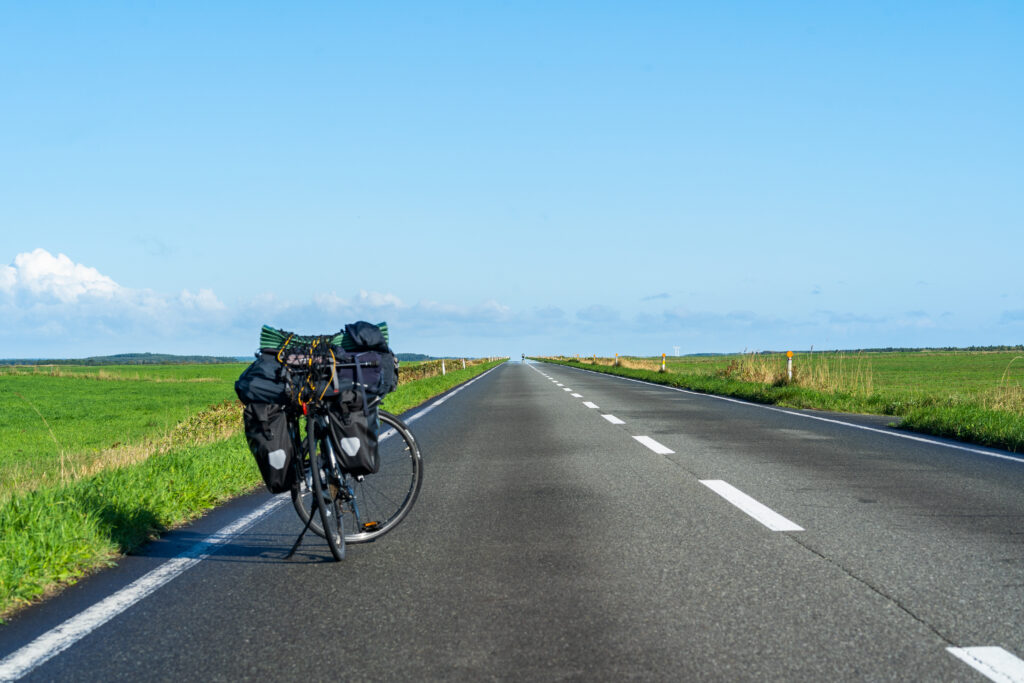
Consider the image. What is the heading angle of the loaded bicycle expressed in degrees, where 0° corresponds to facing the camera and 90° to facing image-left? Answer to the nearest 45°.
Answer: approximately 180°
